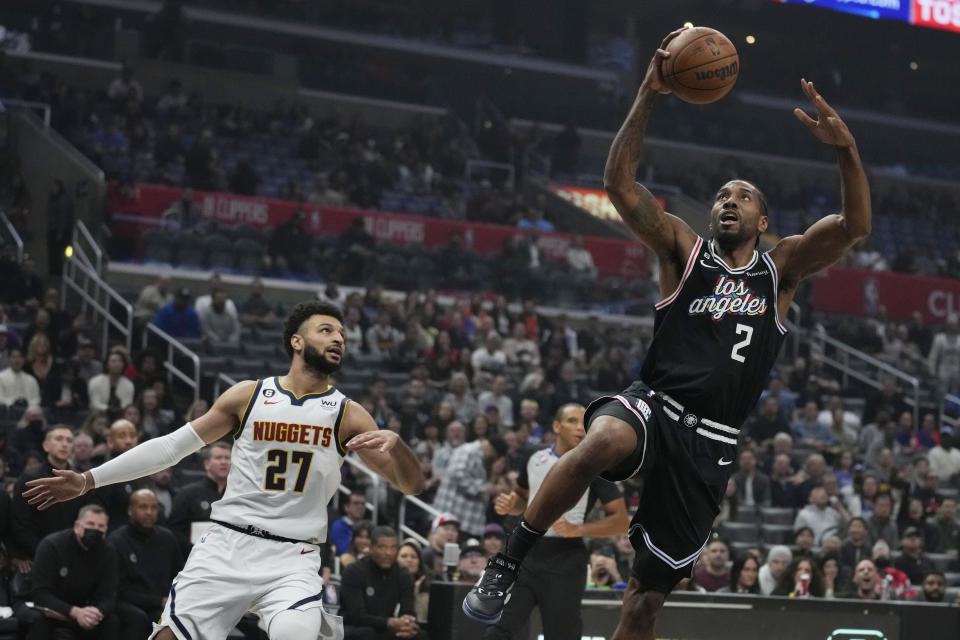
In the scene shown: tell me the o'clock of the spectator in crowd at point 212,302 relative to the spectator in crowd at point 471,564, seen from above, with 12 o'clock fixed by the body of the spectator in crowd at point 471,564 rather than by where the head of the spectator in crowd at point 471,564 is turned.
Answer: the spectator in crowd at point 212,302 is roughly at 5 o'clock from the spectator in crowd at point 471,564.

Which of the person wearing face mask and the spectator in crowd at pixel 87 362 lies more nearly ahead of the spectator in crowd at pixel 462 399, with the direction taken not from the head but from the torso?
the person wearing face mask

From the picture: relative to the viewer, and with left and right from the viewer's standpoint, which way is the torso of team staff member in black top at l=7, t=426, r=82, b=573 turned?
facing the viewer and to the right of the viewer

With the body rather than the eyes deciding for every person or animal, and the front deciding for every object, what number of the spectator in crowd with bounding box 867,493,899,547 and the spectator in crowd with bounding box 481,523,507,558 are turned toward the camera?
2

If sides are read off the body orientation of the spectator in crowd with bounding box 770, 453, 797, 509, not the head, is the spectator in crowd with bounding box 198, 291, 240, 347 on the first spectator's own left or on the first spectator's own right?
on the first spectator's own right

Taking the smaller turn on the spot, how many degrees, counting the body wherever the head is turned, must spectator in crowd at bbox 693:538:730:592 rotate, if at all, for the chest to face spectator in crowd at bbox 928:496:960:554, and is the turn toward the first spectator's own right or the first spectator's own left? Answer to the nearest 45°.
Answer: approximately 135° to the first spectator's own left

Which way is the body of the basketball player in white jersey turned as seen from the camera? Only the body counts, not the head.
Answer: toward the camera

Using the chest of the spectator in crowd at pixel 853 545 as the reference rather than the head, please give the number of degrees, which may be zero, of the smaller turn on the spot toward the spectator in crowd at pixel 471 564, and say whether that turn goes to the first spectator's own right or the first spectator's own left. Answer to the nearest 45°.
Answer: approximately 45° to the first spectator's own right

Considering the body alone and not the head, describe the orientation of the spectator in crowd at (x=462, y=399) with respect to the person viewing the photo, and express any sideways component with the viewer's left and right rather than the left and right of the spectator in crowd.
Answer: facing the viewer

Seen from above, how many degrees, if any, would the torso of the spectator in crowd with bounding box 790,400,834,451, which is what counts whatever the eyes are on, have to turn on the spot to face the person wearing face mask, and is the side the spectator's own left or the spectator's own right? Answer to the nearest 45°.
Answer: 0° — they already face them

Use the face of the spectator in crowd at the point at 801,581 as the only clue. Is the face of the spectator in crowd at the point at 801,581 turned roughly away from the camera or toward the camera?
toward the camera

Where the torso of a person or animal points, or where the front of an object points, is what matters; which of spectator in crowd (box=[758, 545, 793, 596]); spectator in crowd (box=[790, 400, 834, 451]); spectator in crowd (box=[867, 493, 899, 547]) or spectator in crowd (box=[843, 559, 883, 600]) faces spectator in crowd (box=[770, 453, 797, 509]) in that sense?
spectator in crowd (box=[790, 400, 834, 451])

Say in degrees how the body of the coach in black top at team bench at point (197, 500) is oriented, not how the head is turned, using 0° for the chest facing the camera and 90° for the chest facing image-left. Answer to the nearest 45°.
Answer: approximately 315°

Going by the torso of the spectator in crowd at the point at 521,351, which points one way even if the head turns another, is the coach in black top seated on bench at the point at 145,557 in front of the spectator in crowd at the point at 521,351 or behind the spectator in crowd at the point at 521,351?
in front

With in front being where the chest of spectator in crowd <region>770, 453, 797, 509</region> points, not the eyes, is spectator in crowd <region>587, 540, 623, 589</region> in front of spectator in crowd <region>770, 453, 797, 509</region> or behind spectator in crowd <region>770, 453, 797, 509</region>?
in front

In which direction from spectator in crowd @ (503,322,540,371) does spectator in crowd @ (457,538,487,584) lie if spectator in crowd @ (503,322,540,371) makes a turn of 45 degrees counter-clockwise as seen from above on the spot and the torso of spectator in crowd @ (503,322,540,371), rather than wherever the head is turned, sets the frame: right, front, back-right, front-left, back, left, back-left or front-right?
front-right

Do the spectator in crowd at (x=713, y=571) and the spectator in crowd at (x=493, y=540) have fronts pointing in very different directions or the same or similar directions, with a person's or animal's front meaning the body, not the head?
same or similar directions
